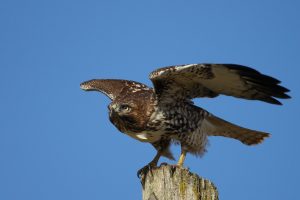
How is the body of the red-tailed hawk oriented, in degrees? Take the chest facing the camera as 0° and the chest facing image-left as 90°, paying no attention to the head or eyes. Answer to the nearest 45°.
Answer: approximately 45°
